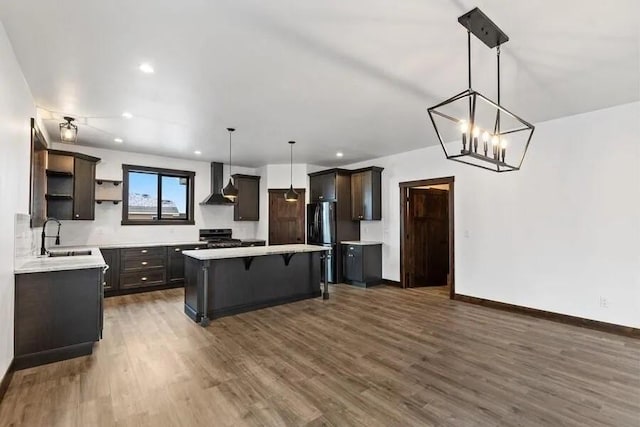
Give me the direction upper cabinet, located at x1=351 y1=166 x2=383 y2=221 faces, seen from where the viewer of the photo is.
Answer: facing the viewer and to the left of the viewer

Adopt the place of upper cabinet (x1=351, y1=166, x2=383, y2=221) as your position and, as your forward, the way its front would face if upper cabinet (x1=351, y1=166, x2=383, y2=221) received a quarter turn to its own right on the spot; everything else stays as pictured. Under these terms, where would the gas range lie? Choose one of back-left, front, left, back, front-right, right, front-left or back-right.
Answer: front-left

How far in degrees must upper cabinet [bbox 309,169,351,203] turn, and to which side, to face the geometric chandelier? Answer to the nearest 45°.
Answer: approximately 45° to its left

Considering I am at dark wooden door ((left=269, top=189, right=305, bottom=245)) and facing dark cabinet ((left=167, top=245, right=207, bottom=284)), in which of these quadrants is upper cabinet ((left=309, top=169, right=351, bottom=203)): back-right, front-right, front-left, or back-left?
back-left

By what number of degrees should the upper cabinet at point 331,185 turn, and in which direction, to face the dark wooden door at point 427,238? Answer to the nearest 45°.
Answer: approximately 135° to its left

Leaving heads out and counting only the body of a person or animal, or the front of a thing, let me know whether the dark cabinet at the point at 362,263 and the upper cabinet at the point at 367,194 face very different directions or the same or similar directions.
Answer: same or similar directions

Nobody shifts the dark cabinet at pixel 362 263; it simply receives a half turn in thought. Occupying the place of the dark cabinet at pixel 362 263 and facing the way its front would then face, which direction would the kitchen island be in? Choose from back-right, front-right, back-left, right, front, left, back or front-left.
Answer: back

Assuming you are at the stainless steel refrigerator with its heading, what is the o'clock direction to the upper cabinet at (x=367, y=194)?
The upper cabinet is roughly at 8 o'clock from the stainless steel refrigerator.

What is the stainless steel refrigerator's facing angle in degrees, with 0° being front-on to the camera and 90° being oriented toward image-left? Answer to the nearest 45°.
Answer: approximately 45°

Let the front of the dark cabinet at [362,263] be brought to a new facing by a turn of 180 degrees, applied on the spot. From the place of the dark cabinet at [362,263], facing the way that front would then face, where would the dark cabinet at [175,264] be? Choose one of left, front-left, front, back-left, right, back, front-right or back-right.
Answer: back-left

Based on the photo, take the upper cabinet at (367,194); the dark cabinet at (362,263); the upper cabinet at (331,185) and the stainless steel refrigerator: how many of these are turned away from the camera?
0

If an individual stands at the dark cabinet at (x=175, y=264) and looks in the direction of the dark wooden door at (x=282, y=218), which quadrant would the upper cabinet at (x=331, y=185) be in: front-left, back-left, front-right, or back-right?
front-right

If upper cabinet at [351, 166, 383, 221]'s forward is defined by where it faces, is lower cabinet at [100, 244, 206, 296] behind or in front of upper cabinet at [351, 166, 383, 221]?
in front

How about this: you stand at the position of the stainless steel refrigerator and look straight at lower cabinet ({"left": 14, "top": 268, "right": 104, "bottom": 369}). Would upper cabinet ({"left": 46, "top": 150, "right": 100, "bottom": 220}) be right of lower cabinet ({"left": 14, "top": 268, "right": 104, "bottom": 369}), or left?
right
